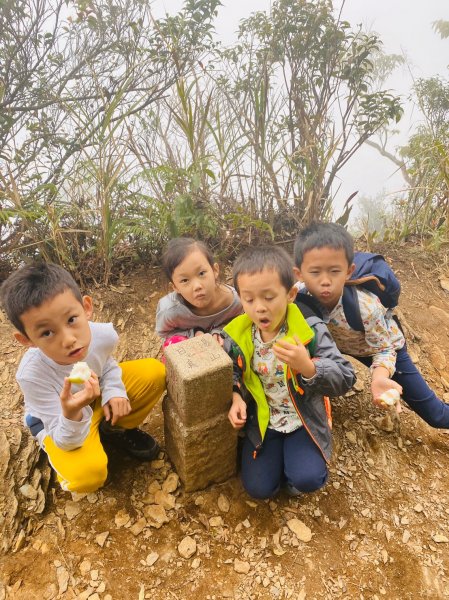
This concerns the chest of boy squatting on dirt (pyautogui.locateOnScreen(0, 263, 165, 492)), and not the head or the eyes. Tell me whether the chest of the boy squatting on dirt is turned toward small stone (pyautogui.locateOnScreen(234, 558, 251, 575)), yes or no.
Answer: yes

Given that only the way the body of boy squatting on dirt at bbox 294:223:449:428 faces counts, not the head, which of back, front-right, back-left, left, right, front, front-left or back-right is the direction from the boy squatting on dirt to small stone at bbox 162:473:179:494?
front-right

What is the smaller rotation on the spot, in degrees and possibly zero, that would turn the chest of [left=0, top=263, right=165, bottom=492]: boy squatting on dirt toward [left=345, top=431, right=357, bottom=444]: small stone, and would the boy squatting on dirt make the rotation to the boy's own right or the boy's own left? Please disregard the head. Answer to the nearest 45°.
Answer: approximately 45° to the boy's own left

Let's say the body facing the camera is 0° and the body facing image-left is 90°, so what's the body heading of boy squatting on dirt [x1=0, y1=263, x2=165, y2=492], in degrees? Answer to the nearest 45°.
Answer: approximately 315°

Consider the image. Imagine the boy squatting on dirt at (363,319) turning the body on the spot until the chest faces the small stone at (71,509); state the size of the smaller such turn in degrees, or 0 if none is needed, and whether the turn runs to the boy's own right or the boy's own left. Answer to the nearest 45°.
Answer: approximately 45° to the boy's own right
